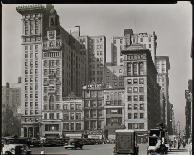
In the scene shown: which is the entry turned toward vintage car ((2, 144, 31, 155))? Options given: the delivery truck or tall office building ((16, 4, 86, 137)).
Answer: the tall office building

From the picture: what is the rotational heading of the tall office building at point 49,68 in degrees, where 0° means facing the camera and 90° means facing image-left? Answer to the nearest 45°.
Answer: approximately 0°

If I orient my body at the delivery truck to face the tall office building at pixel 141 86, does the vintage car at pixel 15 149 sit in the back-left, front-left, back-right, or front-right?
back-left
